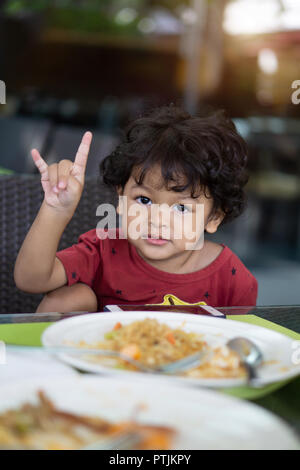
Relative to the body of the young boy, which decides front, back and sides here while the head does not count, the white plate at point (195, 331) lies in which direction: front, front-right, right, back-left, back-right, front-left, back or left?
front

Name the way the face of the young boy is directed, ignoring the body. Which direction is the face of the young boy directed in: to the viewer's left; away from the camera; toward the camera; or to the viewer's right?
toward the camera

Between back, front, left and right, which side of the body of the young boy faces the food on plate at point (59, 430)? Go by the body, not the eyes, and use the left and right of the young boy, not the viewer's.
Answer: front

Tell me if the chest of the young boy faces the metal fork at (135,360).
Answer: yes

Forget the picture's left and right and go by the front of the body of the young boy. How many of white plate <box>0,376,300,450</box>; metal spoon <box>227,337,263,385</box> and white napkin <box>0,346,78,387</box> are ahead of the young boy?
3

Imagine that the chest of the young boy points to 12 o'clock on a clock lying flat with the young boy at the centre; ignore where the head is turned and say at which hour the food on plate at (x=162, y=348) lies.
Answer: The food on plate is roughly at 12 o'clock from the young boy.

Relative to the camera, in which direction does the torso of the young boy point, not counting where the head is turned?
toward the camera

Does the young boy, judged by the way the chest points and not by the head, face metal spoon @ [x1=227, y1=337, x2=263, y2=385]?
yes

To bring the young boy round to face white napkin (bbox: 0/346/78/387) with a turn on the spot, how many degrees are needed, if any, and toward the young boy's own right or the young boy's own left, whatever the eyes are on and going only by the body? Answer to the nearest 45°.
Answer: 0° — they already face it
